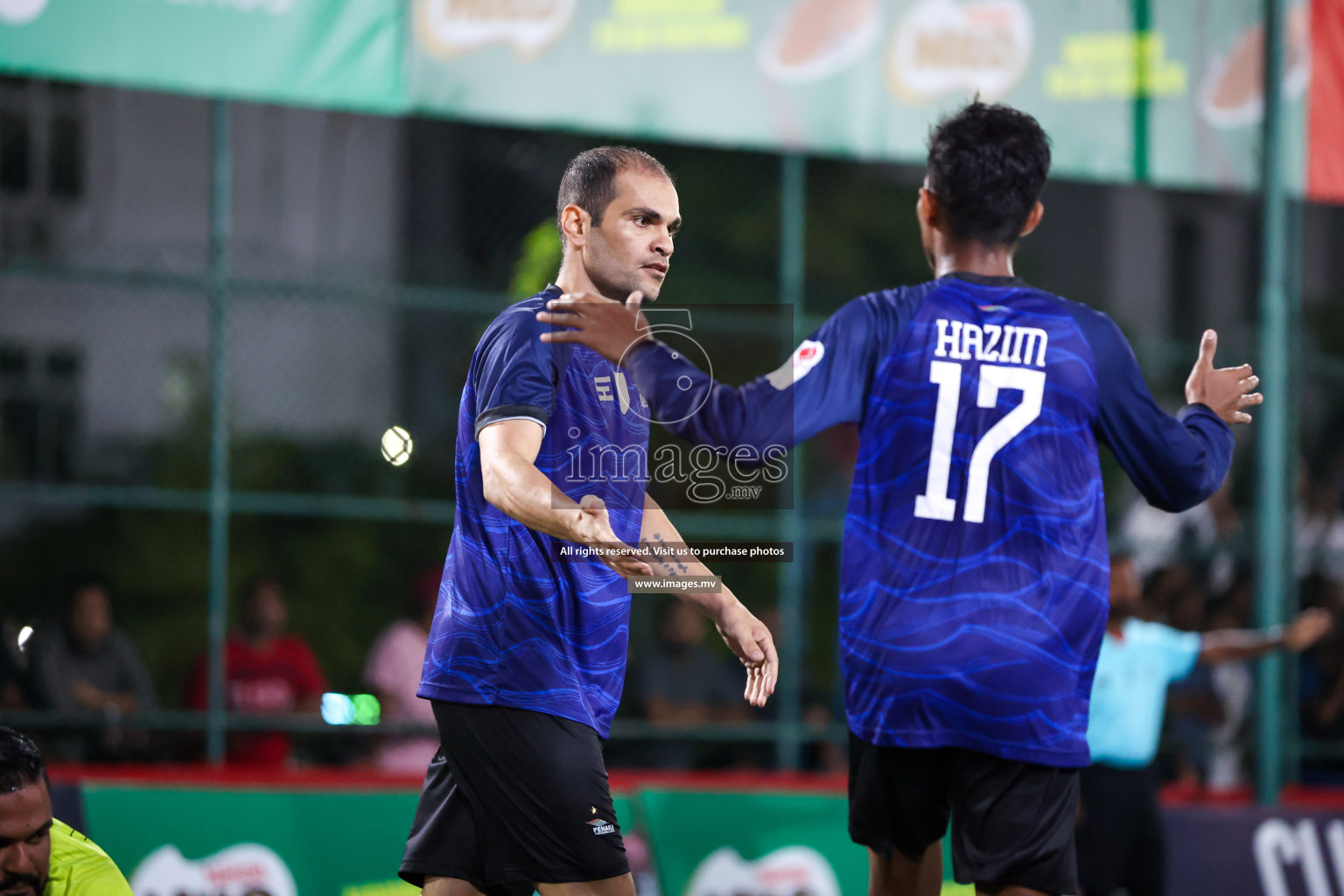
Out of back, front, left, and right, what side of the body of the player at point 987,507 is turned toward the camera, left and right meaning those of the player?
back

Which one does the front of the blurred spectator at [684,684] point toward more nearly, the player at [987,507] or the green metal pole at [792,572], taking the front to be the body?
the player

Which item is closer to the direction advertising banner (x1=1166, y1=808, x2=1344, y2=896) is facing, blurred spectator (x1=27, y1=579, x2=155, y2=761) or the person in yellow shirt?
the person in yellow shirt

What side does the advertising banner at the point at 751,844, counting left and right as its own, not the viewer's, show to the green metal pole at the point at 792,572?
back

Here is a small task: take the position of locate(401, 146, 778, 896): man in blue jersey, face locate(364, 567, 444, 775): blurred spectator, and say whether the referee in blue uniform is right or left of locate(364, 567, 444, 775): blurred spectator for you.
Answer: right

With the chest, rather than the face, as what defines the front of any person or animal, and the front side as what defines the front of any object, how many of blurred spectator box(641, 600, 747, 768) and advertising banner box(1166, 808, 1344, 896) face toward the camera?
2

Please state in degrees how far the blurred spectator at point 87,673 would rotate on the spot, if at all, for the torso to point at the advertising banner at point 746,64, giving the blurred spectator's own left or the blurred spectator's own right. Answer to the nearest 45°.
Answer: approximately 90° to the blurred spectator's own left

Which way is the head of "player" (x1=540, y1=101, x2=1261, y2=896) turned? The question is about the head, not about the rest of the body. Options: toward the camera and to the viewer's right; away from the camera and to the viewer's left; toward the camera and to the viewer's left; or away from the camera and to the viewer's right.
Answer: away from the camera and to the viewer's left
